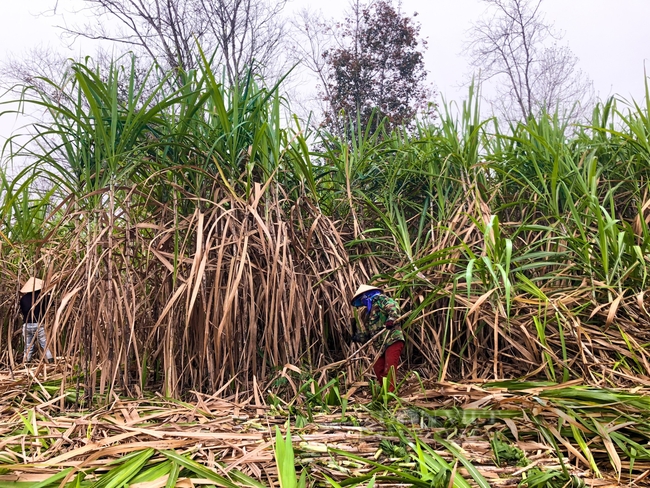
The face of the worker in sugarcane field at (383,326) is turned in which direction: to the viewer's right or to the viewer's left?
to the viewer's left

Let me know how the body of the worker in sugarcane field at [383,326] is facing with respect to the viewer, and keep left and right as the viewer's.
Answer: facing to the left of the viewer

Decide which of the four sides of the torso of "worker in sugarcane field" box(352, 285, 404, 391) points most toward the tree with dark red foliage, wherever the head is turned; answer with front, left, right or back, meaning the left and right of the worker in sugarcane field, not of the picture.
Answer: right
